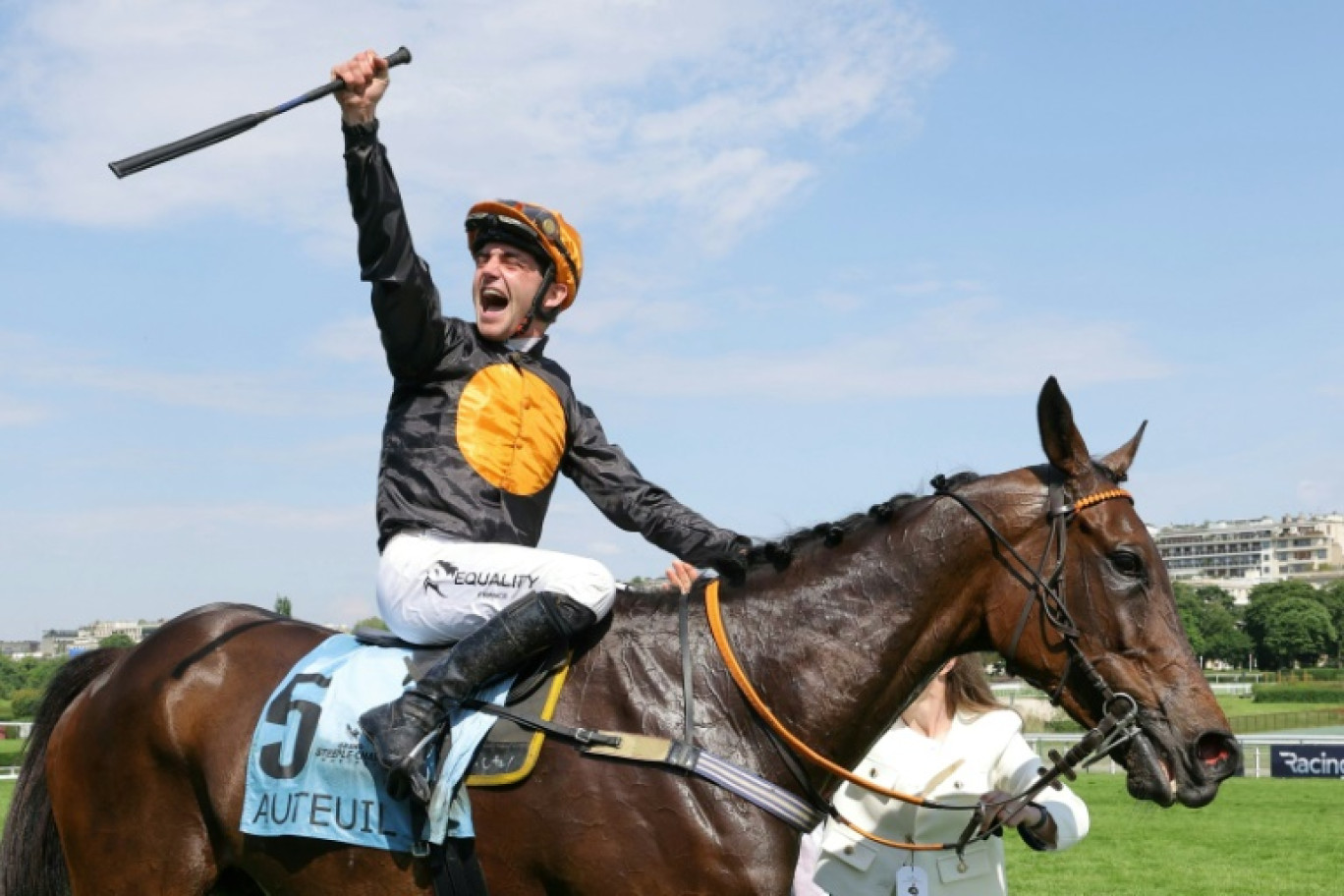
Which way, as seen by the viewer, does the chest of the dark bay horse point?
to the viewer's right

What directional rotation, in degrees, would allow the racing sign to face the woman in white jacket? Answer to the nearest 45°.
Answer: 0° — it already faces them

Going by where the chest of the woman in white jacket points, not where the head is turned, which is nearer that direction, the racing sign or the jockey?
the jockey

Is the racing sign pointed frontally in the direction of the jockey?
yes

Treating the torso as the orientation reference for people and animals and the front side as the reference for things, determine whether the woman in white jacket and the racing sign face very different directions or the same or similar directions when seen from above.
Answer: same or similar directions

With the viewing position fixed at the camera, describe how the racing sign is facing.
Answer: facing the viewer

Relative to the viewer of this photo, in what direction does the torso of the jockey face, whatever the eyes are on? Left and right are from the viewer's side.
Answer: facing the viewer and to the right of the viewer

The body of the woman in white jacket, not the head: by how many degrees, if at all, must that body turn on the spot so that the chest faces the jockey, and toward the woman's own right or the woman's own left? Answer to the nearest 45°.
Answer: approximately 45° to the woman's own right

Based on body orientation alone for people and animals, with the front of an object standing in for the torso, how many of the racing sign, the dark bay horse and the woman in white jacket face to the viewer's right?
1

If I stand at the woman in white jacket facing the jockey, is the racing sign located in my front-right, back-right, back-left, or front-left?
back-right

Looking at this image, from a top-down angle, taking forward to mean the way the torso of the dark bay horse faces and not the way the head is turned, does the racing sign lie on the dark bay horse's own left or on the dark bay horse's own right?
on the dark bay horse's own left

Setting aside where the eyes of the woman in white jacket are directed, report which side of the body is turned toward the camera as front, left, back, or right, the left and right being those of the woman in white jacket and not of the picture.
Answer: front

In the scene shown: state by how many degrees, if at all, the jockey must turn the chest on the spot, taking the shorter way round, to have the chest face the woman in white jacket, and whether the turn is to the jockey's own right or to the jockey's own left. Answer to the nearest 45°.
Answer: approximately 90° to the jockey's own left
